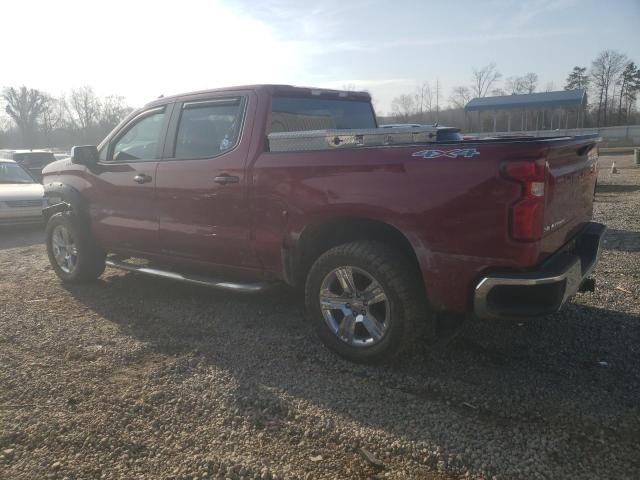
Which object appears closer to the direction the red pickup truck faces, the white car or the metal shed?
the white car

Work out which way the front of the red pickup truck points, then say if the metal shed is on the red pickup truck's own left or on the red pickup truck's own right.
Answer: on the red pickup truck's own right

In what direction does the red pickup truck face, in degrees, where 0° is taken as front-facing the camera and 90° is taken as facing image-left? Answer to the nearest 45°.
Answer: approximately 135°

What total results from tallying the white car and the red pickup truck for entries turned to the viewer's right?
0

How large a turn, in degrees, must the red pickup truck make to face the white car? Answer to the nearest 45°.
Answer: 0° — it already faces it
